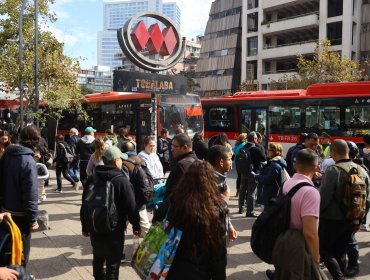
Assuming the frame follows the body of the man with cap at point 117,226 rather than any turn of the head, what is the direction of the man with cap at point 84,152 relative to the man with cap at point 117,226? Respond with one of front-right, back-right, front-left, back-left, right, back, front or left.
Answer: front-left

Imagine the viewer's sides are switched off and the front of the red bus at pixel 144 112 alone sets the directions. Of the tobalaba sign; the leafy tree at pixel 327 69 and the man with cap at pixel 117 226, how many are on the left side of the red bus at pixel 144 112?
1

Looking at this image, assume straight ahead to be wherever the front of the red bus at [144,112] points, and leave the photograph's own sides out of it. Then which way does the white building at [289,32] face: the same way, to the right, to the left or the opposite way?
to the right

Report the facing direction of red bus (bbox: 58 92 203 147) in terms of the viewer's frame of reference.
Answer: facing the viewer and to the right of the viewer

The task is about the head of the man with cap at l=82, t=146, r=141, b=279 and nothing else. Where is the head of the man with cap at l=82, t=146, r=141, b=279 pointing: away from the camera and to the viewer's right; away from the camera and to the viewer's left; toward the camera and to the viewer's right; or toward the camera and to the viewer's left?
away from the camera and to the viewer's right

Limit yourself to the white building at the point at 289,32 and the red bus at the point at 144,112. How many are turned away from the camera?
0

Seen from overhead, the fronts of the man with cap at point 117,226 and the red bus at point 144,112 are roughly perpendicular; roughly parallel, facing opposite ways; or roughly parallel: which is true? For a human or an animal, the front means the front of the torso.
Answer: roughly perpendicular

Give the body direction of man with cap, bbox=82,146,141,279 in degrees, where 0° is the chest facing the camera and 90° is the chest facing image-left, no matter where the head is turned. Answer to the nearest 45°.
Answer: approximately 225°

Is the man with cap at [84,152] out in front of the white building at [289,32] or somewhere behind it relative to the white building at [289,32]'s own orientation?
in front

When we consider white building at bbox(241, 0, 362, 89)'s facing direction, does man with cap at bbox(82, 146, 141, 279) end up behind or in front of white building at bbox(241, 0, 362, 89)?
in front

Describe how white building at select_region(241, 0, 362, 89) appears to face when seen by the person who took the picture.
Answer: facing the viewer and to the left of the viewer

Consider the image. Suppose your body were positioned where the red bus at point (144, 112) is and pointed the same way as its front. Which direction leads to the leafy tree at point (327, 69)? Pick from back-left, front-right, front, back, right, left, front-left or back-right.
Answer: left

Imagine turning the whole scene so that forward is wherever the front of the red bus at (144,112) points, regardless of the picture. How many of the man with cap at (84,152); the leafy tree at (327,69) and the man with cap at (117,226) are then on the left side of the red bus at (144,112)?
1

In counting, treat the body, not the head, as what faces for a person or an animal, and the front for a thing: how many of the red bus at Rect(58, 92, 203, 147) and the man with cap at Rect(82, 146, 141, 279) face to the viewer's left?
0
